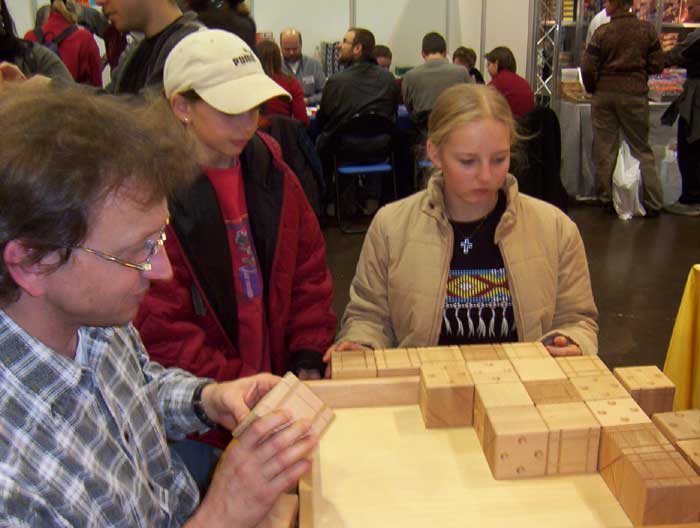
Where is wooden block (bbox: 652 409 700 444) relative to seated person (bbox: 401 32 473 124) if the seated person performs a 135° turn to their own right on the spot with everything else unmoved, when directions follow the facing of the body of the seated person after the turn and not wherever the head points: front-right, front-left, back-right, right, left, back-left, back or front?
front-right

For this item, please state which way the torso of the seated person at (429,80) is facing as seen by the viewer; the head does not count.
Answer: away from the camera

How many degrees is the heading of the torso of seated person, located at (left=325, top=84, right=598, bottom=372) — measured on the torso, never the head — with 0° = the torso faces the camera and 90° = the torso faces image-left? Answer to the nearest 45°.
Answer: approximately 0°

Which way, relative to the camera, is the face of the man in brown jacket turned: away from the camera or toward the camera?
away from the camera

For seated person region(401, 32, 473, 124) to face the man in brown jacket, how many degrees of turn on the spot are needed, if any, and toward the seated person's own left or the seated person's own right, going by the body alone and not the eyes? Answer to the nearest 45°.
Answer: approximately 90° to the seated person's own right

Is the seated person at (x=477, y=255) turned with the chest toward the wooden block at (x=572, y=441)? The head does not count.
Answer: yes

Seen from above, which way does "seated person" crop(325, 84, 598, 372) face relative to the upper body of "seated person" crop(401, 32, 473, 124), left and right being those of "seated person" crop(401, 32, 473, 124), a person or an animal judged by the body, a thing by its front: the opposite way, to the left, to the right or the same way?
the opposite way

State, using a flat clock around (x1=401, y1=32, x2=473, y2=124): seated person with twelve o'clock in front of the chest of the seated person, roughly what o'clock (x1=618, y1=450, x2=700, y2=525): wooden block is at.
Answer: The wooden block is roughly at 6 o'clock from the seated person.

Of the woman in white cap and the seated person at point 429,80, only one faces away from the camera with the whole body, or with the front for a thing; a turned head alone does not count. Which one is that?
the seated person

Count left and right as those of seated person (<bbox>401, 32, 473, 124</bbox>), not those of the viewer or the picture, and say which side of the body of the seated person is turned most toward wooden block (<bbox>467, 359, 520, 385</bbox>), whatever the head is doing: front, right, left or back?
back

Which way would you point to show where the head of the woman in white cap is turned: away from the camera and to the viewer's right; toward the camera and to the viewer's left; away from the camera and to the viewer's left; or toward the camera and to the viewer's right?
toward the camera and to the viewer's right

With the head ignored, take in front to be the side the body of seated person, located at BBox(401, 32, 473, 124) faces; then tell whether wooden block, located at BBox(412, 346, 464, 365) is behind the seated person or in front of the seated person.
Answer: behind
